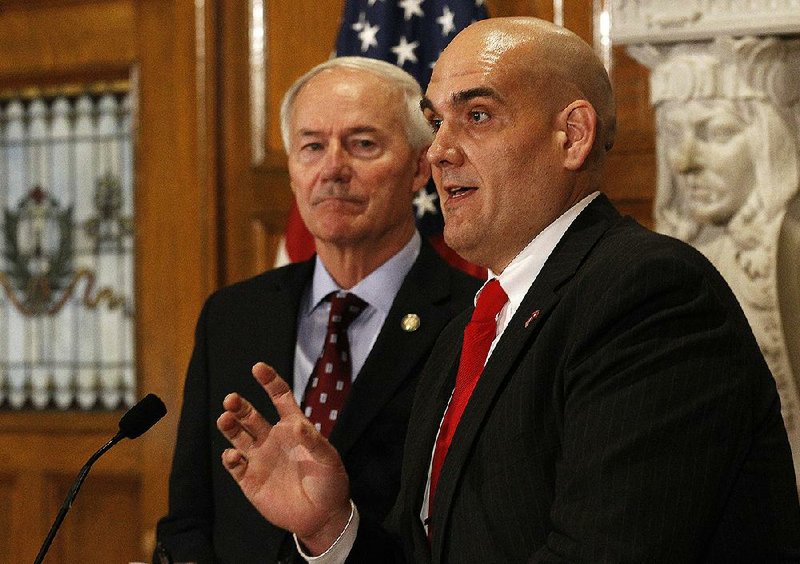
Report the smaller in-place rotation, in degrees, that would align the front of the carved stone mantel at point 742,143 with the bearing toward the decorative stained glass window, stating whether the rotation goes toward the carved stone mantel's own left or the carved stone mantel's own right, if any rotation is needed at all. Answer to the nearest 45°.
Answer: approximately 90° to the carved stone mantel's own right

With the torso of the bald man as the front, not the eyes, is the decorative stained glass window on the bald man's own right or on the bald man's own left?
on the bald man's own right

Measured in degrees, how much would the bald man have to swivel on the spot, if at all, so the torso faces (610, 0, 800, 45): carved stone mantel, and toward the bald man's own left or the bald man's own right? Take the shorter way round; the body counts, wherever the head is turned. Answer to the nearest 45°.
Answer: approximately 135° to the bald man's own right

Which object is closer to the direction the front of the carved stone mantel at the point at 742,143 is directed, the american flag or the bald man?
the bald man

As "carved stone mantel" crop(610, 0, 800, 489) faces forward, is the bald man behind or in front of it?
in front

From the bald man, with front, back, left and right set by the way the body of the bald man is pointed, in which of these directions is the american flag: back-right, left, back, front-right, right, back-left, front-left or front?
back-right

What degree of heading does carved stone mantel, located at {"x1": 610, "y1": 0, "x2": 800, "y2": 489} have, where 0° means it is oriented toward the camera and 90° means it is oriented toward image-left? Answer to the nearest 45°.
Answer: approximately 45°

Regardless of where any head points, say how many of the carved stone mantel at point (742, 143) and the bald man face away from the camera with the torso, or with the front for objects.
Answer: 0

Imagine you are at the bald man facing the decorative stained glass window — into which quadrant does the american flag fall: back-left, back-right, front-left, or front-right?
front-right

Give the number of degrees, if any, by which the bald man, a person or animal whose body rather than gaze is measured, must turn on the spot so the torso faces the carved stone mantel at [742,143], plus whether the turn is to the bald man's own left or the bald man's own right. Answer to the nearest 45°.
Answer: approximately 135° to the bald man's own right

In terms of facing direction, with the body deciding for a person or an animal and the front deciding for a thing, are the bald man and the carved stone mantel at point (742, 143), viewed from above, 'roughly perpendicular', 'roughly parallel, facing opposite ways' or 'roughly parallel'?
roughly parallel
